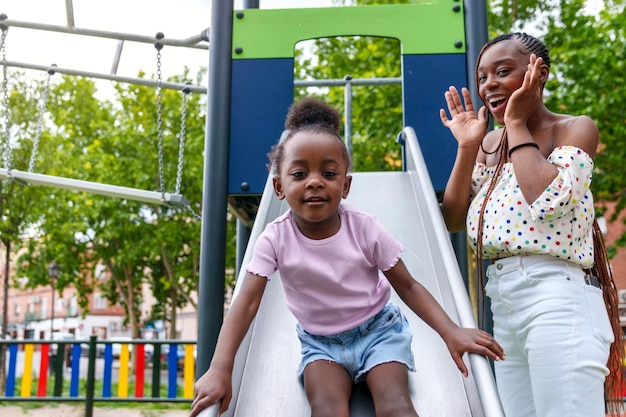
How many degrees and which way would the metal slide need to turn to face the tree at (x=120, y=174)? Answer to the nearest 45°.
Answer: approximately 135° to its right

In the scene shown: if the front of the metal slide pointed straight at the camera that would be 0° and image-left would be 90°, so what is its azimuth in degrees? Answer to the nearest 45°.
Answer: approximately 0°

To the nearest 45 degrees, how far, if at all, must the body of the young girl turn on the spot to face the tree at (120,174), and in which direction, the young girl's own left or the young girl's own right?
approximately 135° to the young girl's own right
